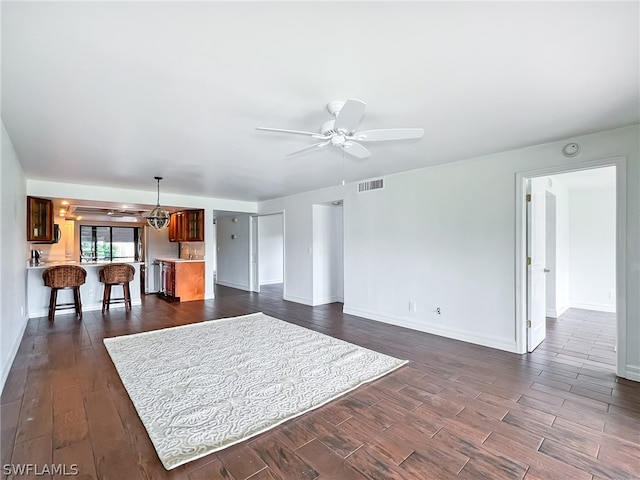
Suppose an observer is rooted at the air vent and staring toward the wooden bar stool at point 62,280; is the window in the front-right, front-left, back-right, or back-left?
front-right

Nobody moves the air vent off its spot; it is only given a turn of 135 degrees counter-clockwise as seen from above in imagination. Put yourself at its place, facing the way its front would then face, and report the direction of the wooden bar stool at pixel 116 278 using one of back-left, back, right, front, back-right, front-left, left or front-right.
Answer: back

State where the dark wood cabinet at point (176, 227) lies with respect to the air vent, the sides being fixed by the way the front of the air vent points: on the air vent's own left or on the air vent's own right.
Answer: on the air vent's own right

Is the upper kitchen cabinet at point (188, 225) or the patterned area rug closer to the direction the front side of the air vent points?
the patterned area rug

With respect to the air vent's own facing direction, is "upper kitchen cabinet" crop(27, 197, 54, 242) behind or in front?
in front

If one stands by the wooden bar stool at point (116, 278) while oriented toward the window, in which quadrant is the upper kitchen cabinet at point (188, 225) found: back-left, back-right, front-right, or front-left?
front-right

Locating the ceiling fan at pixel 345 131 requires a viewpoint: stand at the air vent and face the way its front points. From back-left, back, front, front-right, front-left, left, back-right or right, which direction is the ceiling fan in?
front-left

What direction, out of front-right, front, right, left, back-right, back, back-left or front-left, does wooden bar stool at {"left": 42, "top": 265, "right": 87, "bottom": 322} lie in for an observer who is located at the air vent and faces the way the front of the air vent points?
front-right

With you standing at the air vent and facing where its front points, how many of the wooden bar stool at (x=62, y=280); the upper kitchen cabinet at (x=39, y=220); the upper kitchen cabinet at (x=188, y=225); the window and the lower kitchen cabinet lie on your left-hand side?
0

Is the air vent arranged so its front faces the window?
no

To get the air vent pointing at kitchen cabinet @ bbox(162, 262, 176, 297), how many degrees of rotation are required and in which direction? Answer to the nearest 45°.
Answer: approximately 45° to its right

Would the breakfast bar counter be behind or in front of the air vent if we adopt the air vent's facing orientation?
in front

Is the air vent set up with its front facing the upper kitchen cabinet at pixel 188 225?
no

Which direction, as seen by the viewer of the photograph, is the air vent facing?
facing the viewer and to the left of the viewer

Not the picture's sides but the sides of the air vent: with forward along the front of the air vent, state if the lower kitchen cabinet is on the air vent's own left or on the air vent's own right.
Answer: on the air vent's own right
